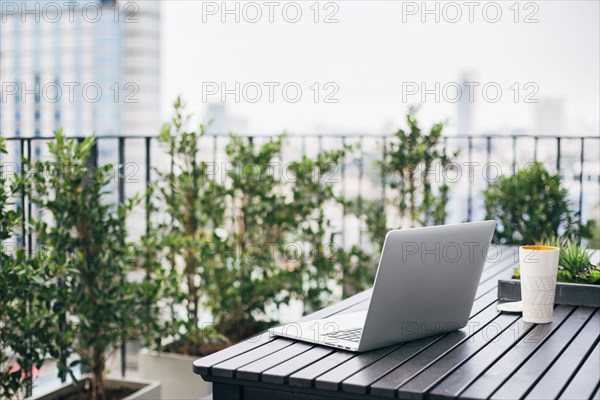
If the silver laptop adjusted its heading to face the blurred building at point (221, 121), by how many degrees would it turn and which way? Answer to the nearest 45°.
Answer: approximately 45° to its right

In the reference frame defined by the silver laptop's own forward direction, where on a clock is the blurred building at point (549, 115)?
The blurred building is roughly at 2 o'clock from the silver laptop.

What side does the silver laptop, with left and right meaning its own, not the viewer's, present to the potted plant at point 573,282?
right

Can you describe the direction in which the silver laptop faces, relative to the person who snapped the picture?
facing away from the viewer and to the left of the viewer

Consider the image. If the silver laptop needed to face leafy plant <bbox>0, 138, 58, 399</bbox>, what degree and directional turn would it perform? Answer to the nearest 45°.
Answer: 0° — it already faces it

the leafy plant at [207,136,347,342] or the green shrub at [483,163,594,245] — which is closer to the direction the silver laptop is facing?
the leafy plant

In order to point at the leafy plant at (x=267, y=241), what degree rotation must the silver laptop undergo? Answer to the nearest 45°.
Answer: approximately 45° to its right
